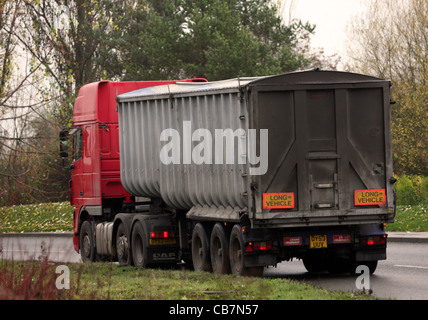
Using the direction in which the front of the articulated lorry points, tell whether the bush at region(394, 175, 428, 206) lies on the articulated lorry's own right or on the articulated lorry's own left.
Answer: on the articulated lorry's own right

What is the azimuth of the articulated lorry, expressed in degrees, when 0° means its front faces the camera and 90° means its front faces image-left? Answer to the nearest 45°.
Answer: approximately 135°
